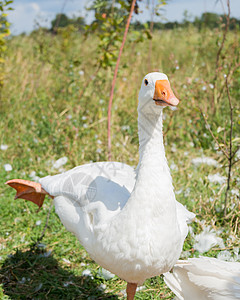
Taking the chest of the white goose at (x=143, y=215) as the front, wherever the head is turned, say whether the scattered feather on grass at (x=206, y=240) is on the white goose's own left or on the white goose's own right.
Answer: on the white goose's own left

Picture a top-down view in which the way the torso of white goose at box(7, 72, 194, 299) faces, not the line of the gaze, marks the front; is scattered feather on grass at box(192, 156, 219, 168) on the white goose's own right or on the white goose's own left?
on the white goose's own left

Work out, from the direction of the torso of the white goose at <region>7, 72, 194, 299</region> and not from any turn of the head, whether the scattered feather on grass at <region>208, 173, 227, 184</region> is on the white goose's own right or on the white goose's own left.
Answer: on the white goose's own left

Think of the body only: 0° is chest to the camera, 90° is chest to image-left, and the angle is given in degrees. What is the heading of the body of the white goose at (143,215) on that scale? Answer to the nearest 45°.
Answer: approximately 315°
